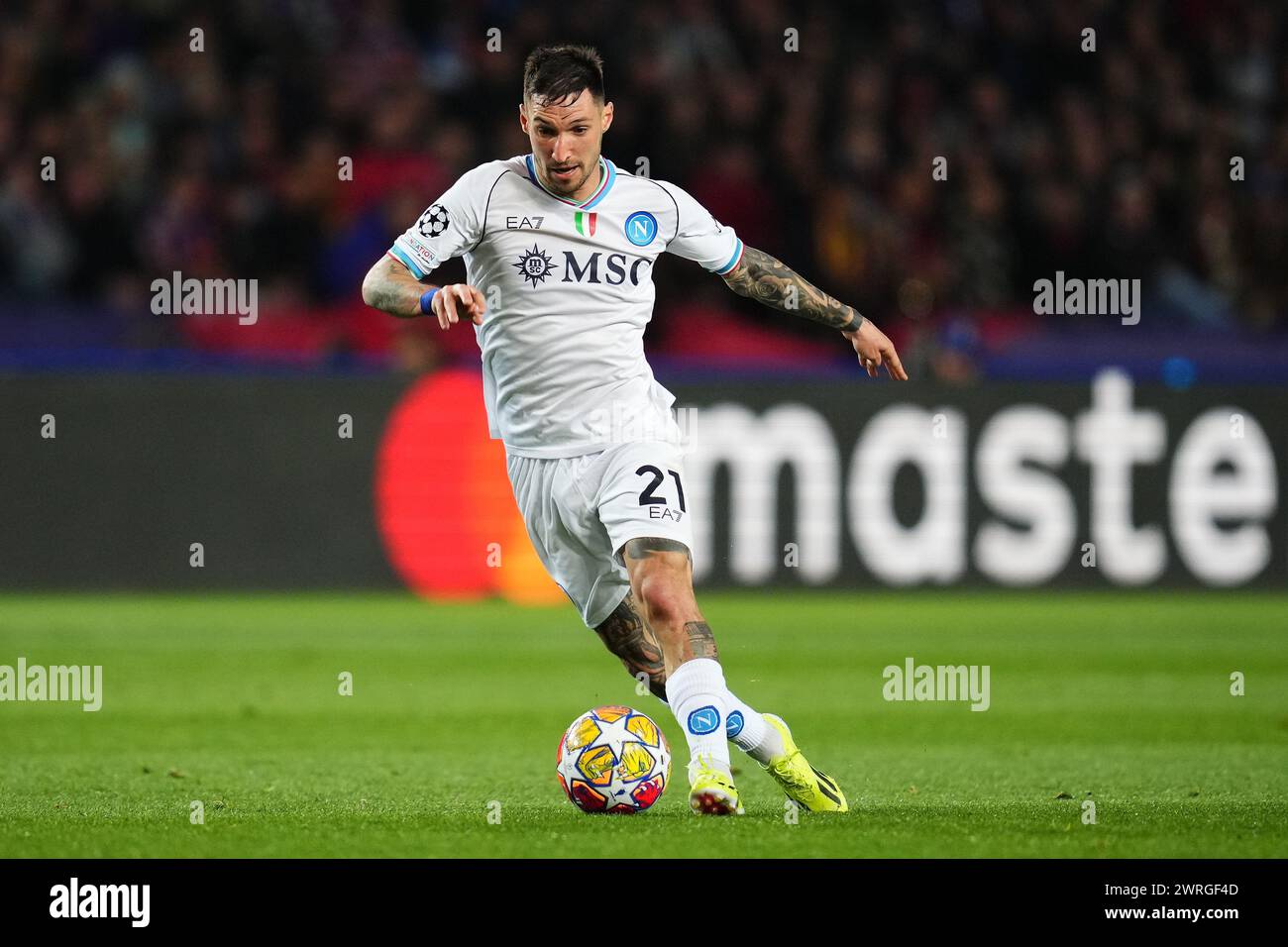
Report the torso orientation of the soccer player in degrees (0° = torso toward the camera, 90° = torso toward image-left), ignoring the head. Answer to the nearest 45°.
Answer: approximately 0°
